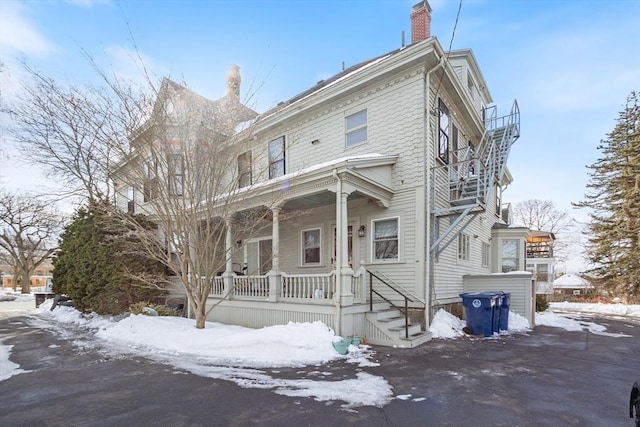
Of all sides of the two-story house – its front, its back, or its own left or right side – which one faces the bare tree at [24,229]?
right

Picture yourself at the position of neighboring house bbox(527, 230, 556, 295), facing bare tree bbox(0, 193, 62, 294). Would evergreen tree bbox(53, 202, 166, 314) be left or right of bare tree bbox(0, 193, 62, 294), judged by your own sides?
left

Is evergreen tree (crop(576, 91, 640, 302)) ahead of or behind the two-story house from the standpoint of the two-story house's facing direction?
behind

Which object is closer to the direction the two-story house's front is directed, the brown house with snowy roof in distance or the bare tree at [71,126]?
the bare tree

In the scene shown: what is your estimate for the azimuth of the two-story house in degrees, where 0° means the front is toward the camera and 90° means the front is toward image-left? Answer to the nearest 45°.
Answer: approximately 45°

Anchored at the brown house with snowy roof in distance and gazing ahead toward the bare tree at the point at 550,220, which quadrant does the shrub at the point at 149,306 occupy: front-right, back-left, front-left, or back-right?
back-left

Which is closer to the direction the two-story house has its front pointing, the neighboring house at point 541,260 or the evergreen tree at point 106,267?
the evergreen tree

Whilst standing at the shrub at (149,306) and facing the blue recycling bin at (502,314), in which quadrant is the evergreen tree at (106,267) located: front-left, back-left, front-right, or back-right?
back-left

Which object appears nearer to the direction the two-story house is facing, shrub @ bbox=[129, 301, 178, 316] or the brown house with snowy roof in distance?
the shrub

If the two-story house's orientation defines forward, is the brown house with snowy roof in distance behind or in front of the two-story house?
behind

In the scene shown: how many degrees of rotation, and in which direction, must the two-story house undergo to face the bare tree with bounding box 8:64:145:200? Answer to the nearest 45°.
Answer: approximately 45° to its right
